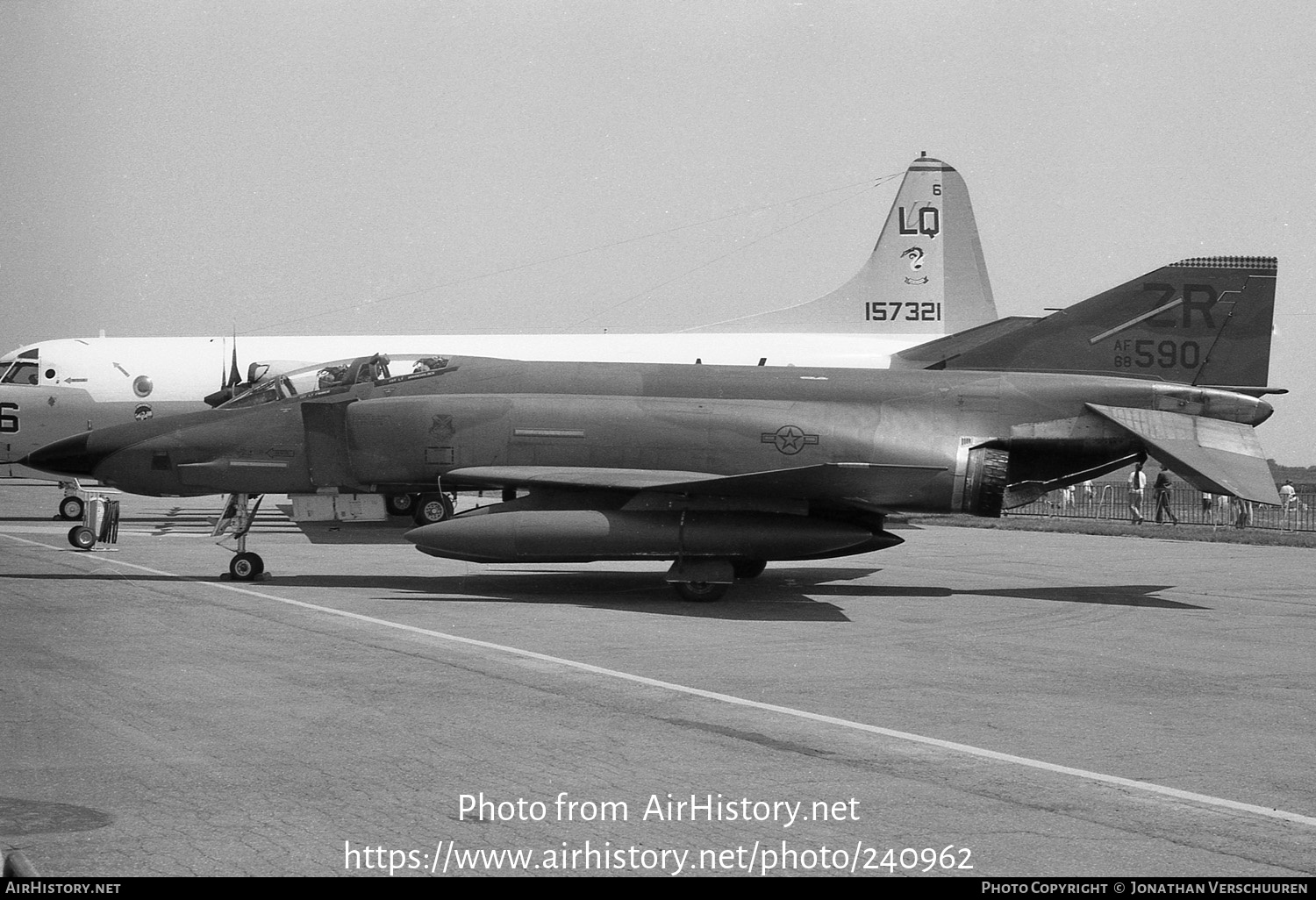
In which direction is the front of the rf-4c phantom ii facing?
to the viewer's left

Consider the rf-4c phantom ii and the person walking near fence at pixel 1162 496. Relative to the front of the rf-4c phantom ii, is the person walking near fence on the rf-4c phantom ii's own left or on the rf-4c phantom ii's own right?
on the rf-4c phantom ii's own right

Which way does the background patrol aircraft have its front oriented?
to the viewer's left

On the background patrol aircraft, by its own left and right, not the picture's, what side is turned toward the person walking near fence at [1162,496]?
back

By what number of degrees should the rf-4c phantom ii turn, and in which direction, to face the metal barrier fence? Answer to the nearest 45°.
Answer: approximately 135° to its right

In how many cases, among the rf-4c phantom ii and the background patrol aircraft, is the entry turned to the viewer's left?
2

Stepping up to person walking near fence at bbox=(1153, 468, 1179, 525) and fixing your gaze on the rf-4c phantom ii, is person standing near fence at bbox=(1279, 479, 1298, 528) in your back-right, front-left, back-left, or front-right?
back-left

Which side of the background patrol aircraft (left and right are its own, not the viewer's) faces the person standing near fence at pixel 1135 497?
back

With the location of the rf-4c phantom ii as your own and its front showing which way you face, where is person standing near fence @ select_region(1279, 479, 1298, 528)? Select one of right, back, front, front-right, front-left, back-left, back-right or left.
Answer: back-right

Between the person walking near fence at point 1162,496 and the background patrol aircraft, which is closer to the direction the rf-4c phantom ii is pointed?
the background patrol aircraft

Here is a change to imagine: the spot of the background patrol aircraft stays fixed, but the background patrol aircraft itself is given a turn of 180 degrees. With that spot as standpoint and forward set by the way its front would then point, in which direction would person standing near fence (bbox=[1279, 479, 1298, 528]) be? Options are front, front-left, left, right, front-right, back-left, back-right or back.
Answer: front

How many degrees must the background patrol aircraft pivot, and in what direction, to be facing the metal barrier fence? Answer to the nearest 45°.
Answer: approximately 180°

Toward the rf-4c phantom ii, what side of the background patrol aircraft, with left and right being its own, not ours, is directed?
left

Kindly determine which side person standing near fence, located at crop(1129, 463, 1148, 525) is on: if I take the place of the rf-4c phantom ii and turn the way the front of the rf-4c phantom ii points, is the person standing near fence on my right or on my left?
on my right
